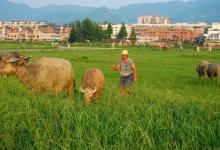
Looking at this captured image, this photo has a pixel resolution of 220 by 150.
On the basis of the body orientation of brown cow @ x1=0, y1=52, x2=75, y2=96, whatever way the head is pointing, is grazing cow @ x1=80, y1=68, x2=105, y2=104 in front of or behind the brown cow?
behind

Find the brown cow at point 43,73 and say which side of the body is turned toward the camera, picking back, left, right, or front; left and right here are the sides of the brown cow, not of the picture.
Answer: left

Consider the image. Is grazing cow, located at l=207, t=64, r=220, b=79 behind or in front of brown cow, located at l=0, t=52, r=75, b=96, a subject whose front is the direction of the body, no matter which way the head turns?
behind

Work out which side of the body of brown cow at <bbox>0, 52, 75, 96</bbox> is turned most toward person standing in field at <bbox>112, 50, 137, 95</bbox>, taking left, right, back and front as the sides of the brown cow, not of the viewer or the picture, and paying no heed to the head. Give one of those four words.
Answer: back
